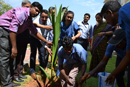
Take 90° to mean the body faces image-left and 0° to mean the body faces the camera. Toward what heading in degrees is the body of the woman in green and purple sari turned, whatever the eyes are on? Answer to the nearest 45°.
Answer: approximately 45°

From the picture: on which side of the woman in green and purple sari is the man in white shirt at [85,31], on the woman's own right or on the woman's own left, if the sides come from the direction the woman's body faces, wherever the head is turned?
on the woman's own right

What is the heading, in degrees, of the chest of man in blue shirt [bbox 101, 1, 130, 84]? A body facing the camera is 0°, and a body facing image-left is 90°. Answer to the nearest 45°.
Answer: approximately 90°

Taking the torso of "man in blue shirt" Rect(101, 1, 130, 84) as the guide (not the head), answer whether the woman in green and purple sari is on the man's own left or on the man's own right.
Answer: on the man's own right

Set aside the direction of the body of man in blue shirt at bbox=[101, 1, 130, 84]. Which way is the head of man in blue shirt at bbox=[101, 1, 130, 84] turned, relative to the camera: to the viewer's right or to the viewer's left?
to the viewer's left

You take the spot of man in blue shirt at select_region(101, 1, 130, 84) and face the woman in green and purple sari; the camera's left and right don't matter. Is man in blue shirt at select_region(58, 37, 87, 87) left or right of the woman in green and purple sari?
left

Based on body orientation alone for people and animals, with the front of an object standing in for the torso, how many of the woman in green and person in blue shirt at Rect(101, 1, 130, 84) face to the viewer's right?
0

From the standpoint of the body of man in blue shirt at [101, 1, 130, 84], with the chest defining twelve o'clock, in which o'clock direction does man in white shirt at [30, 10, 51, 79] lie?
The man in white shirt is roughly at 1 o'clock from the man in blue shirt.

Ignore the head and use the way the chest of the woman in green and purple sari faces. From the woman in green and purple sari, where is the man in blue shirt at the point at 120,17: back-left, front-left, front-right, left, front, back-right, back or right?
front-left
